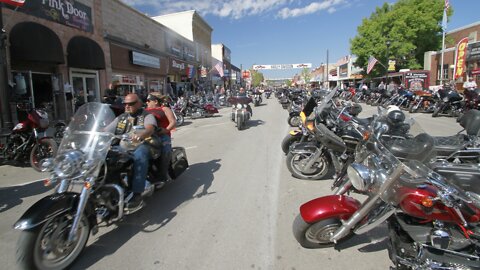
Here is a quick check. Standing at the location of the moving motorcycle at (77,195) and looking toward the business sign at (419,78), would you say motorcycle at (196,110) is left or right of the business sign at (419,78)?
left

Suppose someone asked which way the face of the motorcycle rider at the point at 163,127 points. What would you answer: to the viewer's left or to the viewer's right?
to the viewer's left

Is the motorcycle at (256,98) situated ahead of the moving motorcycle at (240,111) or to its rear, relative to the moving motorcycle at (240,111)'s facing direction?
to the rear

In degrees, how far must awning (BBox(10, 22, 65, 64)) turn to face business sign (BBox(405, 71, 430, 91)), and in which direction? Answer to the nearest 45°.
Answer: approximately 45° to its left

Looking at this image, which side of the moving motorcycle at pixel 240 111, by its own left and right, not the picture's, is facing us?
front

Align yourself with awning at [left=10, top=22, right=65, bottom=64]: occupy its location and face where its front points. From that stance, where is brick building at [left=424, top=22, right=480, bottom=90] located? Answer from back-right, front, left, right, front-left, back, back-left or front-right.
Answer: front-left

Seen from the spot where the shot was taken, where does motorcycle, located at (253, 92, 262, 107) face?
facing the viewer

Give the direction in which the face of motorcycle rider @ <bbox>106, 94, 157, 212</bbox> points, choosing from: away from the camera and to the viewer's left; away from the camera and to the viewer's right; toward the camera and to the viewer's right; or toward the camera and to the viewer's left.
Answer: toward the camera and to the viewer's left

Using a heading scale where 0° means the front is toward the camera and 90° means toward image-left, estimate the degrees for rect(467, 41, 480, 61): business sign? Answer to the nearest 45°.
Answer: approximately 45°

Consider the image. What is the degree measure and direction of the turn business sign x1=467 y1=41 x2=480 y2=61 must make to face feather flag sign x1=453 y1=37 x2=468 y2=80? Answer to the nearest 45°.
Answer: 0° — it already faces it

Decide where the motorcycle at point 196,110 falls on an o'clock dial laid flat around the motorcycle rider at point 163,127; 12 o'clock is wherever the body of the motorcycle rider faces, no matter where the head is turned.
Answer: The motorcycle is roughly at 5 o'clock from the motorcycle rider.

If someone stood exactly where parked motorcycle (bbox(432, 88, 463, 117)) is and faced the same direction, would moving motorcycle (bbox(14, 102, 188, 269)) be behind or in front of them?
in front

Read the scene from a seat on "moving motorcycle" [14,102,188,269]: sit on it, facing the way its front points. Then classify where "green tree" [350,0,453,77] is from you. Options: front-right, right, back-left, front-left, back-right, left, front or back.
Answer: back

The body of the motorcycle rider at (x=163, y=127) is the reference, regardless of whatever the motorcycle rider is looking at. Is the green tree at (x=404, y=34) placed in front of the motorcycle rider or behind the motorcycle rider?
behind

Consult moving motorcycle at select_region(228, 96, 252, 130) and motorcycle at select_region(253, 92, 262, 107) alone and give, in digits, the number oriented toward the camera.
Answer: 2
